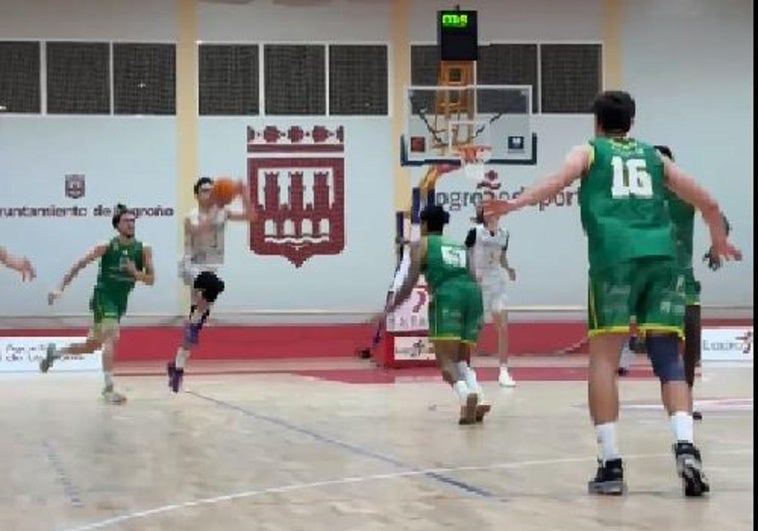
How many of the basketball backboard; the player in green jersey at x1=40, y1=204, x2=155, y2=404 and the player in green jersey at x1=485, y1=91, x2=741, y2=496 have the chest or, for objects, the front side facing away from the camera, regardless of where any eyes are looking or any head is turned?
1

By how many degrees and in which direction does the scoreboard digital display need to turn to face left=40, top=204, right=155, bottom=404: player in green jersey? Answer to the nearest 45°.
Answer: approximately 45° to its right

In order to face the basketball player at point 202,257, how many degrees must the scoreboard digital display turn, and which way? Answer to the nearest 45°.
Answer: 0° — it already faces them

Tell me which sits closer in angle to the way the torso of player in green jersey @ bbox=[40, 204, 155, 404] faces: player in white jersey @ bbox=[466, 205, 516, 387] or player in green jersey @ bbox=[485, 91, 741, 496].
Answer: the player in green jersey

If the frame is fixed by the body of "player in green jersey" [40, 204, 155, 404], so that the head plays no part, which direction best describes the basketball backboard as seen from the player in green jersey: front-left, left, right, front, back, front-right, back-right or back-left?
left

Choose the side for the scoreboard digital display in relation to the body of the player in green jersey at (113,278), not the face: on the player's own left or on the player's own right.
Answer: on the player's own left

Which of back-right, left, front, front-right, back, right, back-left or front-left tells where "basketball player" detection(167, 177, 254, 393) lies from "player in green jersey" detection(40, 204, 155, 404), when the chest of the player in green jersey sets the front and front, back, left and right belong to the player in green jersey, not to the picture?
front-left

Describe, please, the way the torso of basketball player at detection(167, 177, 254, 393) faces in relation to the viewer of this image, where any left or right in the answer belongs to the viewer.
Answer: facing the viewer and to the right of the viewer

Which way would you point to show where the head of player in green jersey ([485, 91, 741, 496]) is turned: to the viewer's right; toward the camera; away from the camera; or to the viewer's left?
away from the camera

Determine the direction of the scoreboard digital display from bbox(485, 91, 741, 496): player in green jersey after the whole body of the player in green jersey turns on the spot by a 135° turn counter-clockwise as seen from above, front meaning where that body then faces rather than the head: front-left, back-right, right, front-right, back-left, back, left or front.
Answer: back-right

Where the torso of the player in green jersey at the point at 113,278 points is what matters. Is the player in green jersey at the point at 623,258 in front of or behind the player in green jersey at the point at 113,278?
in front

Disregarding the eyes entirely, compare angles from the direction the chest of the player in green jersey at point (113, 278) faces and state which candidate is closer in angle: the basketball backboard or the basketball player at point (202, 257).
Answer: the basketball player

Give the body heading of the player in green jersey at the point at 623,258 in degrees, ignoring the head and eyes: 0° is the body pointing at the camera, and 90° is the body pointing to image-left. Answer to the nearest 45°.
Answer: approximately 180°
